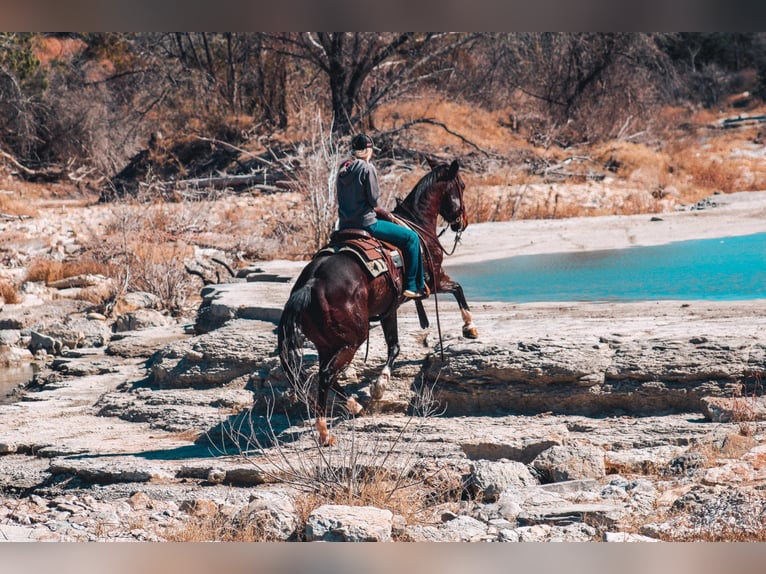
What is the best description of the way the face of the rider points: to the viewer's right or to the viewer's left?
to the viewer's right

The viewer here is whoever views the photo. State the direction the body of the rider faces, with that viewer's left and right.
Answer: facing away from the viewer and to the right of the viewer

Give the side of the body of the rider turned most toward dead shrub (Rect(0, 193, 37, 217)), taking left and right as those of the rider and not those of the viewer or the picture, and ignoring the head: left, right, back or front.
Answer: left

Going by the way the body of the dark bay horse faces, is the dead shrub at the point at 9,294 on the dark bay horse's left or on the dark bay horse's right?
on the dark bay horse's left

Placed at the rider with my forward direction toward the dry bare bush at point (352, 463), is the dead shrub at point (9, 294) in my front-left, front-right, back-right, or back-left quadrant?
back-right

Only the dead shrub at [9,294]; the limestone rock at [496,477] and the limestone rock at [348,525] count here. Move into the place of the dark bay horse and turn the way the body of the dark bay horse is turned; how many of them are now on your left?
1

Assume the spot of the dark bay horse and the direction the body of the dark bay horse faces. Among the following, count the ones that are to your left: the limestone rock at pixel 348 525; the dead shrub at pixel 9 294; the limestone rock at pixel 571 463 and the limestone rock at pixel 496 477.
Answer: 1

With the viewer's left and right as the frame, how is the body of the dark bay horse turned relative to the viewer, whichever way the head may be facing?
facing away from the viewer and to the right of the viewer

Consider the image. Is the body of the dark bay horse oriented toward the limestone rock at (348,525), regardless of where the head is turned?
no

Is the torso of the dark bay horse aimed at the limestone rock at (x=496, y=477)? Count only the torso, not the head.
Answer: no

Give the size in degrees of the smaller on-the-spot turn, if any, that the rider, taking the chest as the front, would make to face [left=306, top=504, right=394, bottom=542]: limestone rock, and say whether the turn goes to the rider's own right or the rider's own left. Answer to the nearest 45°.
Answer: approximately 135° to the rider's own right

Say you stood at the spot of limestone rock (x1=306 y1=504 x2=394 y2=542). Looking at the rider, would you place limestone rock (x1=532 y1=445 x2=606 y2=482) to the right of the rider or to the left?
right

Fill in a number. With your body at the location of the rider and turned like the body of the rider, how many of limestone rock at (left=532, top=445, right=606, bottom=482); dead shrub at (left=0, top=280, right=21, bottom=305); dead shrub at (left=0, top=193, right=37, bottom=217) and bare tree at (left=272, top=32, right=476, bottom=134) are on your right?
1

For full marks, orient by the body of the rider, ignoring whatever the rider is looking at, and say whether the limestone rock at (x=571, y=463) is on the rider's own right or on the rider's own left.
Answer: on the rider's own right

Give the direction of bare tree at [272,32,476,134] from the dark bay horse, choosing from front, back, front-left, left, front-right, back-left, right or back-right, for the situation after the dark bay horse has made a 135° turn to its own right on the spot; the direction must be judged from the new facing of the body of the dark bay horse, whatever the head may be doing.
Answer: back
